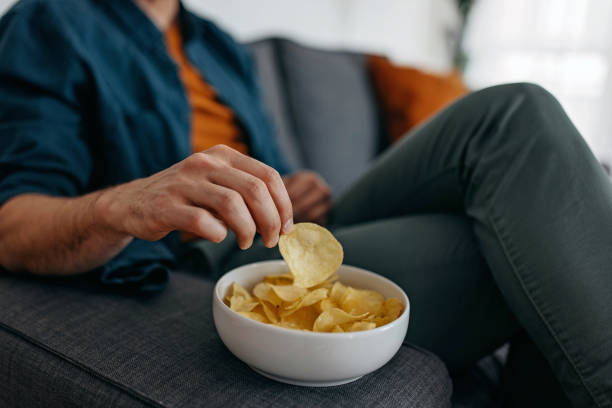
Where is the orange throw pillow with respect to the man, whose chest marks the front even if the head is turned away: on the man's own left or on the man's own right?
on the man's own left

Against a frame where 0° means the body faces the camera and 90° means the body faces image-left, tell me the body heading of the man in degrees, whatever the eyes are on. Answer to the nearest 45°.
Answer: approximately 315°
